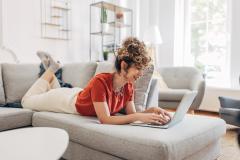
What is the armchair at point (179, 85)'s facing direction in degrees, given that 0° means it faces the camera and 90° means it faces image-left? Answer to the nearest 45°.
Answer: approximately 45°

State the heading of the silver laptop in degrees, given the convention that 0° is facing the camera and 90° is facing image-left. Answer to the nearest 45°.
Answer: approximately 135°

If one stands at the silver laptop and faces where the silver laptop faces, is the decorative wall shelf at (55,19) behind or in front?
in front

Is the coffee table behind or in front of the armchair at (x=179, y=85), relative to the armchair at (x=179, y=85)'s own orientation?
in front

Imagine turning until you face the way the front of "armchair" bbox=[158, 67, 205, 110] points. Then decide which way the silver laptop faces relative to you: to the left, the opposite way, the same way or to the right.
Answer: to the right

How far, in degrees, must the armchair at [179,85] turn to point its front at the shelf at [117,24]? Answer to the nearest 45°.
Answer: approximately 90° to its right

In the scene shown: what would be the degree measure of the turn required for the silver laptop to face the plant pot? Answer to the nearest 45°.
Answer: approximately 45° to its right

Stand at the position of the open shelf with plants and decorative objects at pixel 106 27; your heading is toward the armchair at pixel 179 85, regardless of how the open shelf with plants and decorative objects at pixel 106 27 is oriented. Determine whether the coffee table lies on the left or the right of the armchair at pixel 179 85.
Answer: right
